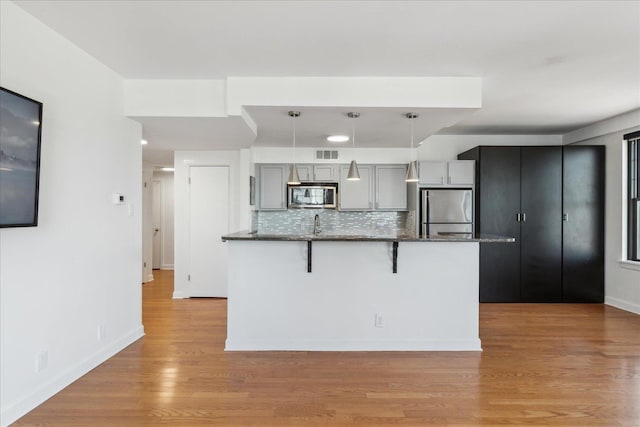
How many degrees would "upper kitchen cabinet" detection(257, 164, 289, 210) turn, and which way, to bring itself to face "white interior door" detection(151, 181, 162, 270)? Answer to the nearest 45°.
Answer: approximately 135° to its right

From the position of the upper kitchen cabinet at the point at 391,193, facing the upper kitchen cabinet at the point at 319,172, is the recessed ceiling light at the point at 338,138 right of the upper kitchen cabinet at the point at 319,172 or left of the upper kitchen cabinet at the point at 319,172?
left

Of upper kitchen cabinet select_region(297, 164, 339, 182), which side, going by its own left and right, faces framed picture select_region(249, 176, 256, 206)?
right

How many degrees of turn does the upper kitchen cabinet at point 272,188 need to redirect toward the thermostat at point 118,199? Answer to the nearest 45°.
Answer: approximately 45° to its right

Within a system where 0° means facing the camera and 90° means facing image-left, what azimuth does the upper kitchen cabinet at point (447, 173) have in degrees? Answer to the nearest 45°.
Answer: approximately 0°

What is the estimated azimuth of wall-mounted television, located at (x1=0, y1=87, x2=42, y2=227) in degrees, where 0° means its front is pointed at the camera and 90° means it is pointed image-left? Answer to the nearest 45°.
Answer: approximately 315°

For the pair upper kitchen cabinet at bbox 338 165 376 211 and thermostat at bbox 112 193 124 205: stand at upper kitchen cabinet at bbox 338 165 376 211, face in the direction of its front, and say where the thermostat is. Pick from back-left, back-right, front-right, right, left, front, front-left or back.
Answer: front-right

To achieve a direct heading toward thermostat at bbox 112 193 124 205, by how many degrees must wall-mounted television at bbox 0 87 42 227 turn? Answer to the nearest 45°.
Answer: approximately 90° to its left

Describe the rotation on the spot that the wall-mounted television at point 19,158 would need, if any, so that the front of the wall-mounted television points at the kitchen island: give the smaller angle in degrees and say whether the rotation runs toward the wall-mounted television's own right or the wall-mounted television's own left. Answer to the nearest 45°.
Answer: approximately 45° to the wall-mounted television's own left

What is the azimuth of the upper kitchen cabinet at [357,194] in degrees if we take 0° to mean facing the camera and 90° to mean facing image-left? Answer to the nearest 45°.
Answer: approximately 0°

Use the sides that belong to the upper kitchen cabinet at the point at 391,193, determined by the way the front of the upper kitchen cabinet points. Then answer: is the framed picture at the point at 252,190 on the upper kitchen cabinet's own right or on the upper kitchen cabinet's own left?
on the upper kitchen cabinet's own right

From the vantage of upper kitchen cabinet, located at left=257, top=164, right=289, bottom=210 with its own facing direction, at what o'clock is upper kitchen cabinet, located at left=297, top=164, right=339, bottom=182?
upper kitchen cabinet, located at left=297, top=164, right=339, bottom=182 is roughly at 9 o'clock from upper kitchen cabinet, located at left=257, top=164, right=289, bottom=210.
